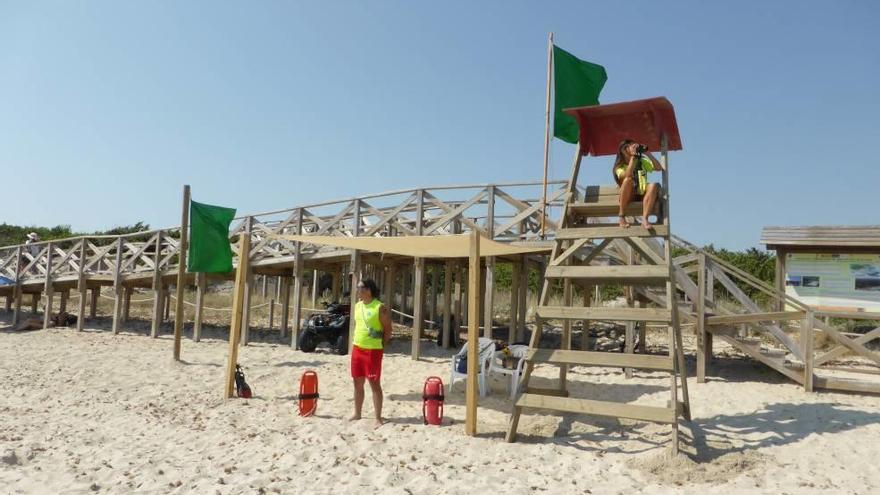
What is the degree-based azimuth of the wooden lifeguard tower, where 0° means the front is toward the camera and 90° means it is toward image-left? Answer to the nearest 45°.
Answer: approximately 0°

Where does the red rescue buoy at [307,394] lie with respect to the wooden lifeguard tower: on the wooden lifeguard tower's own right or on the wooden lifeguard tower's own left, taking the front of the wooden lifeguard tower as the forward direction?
on the wooden lifeguard tower's own right

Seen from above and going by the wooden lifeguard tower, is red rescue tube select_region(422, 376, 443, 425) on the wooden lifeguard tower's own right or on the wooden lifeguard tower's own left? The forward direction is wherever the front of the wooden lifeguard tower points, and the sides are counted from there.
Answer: on the wooden lifeguard tower's own right

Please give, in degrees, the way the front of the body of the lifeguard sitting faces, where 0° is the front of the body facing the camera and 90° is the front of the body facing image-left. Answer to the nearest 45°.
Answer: approximately 0°

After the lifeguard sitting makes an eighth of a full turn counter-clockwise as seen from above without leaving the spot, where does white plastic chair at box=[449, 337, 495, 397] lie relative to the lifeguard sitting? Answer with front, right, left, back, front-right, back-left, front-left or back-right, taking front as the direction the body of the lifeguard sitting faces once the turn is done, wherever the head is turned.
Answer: back
